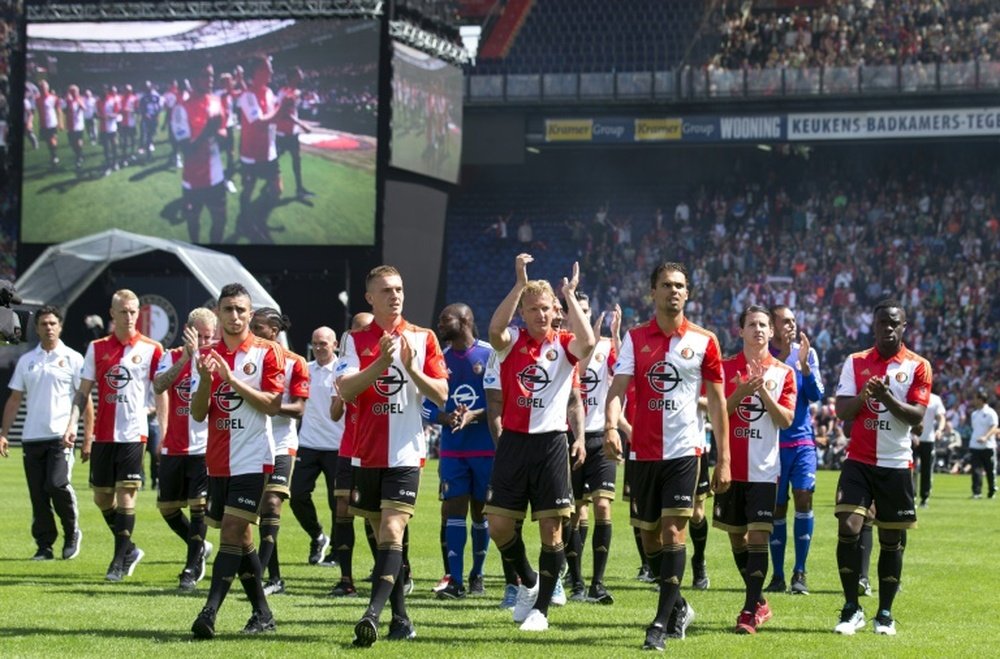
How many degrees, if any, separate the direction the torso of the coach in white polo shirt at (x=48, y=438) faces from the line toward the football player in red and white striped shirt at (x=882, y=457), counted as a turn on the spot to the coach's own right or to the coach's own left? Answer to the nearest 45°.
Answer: approximately 45° to the coach's own left

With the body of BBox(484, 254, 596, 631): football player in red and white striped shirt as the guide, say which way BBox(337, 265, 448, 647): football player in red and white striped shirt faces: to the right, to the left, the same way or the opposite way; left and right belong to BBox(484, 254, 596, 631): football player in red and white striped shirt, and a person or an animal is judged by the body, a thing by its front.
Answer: the same way

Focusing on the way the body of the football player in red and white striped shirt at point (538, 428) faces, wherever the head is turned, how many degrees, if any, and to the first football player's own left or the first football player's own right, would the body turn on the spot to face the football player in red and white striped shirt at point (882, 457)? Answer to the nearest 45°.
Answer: approximately 90° to the first football player's own left

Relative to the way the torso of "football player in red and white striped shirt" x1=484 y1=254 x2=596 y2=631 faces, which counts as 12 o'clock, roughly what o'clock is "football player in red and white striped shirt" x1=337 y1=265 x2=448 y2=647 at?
"football player in red and white striped shirt" x1=337 y1=265 x2=448 y2=647 is roughly at 2 o'clock from "football player in red and white striped shirt" x1=484 y1=254 x2=596 y2=631.

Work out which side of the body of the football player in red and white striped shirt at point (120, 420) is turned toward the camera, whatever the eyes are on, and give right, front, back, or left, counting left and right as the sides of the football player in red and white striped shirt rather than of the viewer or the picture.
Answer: front

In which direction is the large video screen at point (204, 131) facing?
toward the camera

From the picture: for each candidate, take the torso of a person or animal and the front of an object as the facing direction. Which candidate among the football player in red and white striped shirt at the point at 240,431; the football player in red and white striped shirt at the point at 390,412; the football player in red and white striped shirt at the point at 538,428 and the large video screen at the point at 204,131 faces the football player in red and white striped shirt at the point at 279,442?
the large video screen

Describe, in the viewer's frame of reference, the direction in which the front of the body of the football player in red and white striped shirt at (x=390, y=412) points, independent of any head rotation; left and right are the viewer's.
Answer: facing the viewer

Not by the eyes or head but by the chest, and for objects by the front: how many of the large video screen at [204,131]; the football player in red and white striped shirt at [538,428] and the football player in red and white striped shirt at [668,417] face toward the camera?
3

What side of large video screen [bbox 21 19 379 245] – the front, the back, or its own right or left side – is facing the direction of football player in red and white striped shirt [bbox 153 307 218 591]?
front

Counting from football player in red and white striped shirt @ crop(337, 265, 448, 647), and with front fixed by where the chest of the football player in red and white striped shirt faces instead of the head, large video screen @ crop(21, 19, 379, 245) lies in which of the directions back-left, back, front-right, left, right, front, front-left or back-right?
back

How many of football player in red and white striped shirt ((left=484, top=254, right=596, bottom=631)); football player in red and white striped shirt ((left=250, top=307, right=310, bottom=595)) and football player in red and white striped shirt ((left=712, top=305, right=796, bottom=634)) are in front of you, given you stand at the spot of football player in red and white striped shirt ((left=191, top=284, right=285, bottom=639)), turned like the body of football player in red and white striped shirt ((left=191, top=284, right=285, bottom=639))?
0

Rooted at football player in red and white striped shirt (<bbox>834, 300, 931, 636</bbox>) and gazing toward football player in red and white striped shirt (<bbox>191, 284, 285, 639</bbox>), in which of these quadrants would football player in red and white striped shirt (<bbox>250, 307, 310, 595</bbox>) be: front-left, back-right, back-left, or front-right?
front-right

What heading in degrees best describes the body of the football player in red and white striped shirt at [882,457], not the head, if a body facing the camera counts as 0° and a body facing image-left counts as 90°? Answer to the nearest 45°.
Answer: approximately 0°

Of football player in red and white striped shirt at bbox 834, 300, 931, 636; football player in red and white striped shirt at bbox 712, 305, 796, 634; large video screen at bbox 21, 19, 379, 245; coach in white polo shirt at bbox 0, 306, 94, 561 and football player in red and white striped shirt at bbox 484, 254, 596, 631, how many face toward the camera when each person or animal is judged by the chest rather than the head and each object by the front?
5

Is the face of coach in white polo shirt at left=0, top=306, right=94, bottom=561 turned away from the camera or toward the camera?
toward the camera

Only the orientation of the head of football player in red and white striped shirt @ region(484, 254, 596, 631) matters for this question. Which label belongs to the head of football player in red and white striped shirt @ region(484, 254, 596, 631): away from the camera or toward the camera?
toward the camera

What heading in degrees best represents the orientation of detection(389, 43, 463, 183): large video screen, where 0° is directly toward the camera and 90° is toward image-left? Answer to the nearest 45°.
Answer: approximately 315°
